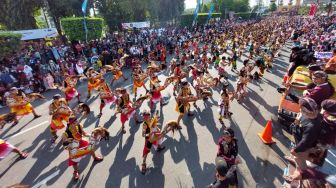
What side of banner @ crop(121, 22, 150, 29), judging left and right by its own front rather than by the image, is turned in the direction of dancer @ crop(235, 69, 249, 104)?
front

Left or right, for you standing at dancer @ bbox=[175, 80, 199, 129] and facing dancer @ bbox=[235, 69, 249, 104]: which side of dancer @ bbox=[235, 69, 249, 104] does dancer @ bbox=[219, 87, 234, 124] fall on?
right

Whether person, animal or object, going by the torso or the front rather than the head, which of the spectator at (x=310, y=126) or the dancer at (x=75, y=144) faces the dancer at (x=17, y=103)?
the spectator

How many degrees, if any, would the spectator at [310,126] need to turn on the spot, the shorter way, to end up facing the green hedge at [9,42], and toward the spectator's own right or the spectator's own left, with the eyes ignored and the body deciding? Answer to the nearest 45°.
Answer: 0° — they already face it

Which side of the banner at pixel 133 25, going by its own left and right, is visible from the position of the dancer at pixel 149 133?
front

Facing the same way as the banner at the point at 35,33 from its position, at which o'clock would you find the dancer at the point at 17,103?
The dancer is roughly at 12 o'clock from the banner.

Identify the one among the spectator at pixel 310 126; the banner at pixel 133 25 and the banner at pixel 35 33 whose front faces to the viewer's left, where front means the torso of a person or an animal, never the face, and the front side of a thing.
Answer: the spectator

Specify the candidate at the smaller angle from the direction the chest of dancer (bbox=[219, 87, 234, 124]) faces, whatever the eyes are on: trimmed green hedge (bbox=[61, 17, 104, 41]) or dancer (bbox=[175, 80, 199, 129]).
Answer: the dancer

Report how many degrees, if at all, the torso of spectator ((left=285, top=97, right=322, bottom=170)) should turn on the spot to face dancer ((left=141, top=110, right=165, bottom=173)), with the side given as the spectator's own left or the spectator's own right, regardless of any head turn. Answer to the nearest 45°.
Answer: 0° — they already face them

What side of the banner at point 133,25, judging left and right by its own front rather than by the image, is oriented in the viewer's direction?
front

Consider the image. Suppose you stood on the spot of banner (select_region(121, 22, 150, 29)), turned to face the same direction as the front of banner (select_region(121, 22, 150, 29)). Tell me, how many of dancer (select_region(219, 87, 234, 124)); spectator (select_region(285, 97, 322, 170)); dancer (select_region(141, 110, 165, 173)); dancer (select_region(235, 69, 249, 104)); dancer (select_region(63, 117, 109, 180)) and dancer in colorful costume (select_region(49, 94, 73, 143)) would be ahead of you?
6

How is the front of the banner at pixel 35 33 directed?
toward the camera

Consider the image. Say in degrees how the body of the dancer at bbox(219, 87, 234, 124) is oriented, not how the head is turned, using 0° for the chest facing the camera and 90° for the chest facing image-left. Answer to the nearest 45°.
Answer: approximately 45°

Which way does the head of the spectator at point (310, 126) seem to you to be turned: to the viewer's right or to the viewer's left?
to the viewer's left

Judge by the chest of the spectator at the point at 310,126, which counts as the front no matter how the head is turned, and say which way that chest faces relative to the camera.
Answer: to the viewer's left
